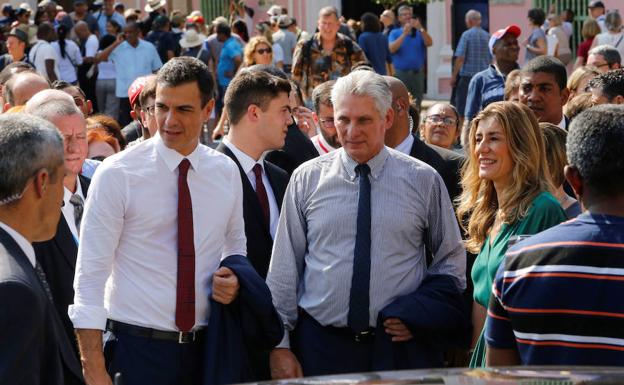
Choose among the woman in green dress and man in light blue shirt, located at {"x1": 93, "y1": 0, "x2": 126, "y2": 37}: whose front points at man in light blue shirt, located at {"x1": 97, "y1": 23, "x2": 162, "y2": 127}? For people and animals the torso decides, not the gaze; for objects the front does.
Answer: man in light blue shirt, located at {"x1": 93, "y1": 0, "x2": 126, "y2": 37}

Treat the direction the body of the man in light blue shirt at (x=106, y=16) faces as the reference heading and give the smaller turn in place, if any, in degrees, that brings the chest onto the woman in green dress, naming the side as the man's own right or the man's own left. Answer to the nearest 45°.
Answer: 0° — they already face them

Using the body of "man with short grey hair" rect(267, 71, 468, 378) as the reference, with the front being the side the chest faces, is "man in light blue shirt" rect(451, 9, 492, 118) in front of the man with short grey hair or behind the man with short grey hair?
behind

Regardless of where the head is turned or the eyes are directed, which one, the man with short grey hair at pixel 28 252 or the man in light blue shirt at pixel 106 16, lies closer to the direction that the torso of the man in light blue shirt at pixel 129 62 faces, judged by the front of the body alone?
the man with short grey hair

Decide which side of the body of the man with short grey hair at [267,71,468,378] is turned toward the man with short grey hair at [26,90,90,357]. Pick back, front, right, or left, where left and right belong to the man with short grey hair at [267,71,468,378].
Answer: right

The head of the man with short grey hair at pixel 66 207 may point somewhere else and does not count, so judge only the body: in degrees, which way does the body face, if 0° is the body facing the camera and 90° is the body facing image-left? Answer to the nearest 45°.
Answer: approximately 315°

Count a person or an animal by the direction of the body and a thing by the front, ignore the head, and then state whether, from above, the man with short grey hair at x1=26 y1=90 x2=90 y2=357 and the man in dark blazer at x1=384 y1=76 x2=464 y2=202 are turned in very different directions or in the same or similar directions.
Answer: very different directions

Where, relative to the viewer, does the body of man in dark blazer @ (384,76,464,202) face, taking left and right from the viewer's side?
facing to the left of the viewer

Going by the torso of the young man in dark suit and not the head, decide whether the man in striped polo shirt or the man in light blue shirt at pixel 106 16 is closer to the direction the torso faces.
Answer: the man in striped polo shirt

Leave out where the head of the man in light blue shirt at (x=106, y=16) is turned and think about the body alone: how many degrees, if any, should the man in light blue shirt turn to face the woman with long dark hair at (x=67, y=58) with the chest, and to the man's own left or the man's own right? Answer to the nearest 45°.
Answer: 0° — they already face them

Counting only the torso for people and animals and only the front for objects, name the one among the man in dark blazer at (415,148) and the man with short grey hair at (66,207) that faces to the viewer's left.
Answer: the man in dark blazer
